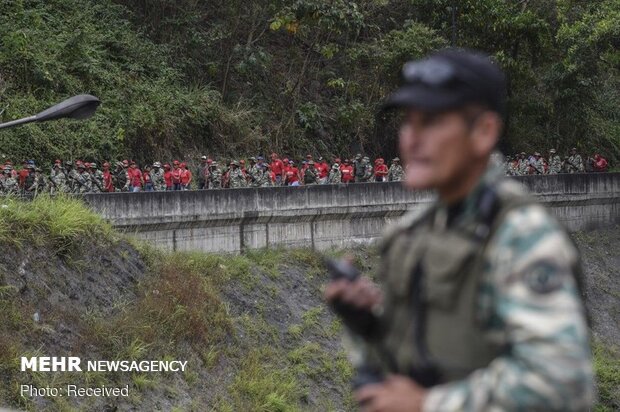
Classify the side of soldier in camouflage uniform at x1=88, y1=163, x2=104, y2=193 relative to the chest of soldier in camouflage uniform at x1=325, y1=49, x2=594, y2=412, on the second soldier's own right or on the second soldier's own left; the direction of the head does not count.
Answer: on the second soldier's own right

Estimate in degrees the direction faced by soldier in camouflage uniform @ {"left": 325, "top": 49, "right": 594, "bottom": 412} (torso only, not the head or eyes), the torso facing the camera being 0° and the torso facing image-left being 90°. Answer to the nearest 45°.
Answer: approximately 45°

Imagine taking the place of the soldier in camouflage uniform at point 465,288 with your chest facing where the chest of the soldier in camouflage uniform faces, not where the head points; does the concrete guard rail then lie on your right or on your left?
on your right

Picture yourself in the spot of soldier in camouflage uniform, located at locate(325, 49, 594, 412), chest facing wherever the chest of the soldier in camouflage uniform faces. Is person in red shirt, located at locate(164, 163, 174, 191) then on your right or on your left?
on your right

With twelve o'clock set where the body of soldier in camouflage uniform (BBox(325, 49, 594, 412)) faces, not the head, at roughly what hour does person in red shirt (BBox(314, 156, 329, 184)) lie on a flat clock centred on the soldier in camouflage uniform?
The person in red shirt is roughly at 4 o'clock from the soldier in camouflage uniform.

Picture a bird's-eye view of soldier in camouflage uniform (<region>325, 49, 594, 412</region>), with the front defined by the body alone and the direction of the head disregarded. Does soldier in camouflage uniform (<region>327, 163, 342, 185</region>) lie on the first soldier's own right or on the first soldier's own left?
on the first soldier's own right

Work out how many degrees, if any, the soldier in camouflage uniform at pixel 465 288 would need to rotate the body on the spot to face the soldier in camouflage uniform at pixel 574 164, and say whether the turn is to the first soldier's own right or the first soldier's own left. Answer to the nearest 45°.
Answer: approximately 135° to the first soldier's own right

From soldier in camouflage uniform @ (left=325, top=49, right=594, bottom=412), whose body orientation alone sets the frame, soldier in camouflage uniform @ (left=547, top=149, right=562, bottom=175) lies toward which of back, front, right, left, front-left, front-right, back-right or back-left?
back-right

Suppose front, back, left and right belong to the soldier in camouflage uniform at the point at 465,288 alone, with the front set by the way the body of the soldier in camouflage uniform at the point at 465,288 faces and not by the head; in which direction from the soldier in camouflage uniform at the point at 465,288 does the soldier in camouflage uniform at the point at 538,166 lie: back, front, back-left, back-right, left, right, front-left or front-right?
back-right

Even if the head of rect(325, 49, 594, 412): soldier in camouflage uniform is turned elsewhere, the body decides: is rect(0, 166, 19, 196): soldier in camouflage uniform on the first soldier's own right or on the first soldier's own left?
on the first soldier's own right

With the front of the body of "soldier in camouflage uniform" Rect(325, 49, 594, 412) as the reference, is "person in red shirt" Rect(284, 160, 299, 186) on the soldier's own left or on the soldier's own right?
on the soldier's own right

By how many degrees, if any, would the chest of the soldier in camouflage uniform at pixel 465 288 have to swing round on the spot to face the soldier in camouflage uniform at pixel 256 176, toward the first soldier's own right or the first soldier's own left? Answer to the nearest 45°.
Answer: approximately 135° to the first soldier's own right
